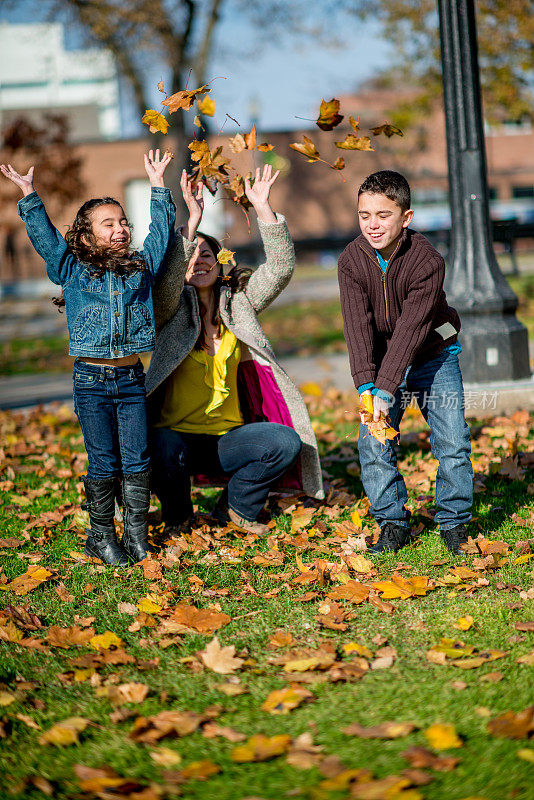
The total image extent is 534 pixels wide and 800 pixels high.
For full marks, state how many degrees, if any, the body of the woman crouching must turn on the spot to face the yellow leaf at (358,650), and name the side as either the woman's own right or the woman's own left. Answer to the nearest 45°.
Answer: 0° — they already face it

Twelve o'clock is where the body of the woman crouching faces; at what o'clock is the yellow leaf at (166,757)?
The yellow leaf is roughly at 12 o'clock from the woman crouching.

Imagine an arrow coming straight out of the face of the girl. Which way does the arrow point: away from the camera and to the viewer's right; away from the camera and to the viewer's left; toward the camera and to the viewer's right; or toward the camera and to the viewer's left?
toward the camera and to the viewer's right

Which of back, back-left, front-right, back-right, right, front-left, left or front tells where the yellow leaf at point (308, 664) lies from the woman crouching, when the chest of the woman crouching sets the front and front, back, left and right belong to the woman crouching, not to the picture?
front

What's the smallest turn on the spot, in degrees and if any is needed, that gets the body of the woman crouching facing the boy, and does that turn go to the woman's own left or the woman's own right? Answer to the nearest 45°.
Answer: approximately 45° to the woman's own left

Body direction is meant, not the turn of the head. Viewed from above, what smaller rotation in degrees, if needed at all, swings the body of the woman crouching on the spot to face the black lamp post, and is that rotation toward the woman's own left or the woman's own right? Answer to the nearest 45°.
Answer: approximately 135° to the woman's own left

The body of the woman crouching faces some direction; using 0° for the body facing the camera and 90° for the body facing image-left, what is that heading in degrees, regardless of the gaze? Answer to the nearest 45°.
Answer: approximately 0°

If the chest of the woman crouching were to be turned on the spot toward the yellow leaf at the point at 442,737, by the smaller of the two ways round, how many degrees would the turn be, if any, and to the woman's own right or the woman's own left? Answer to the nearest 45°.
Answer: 0° — they already face it

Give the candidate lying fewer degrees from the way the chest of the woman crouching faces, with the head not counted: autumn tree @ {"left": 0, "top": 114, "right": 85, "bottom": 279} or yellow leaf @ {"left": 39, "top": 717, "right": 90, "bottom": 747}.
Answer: the yellow leaf

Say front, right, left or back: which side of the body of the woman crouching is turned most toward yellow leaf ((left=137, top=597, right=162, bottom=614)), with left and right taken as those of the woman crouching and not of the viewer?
front
